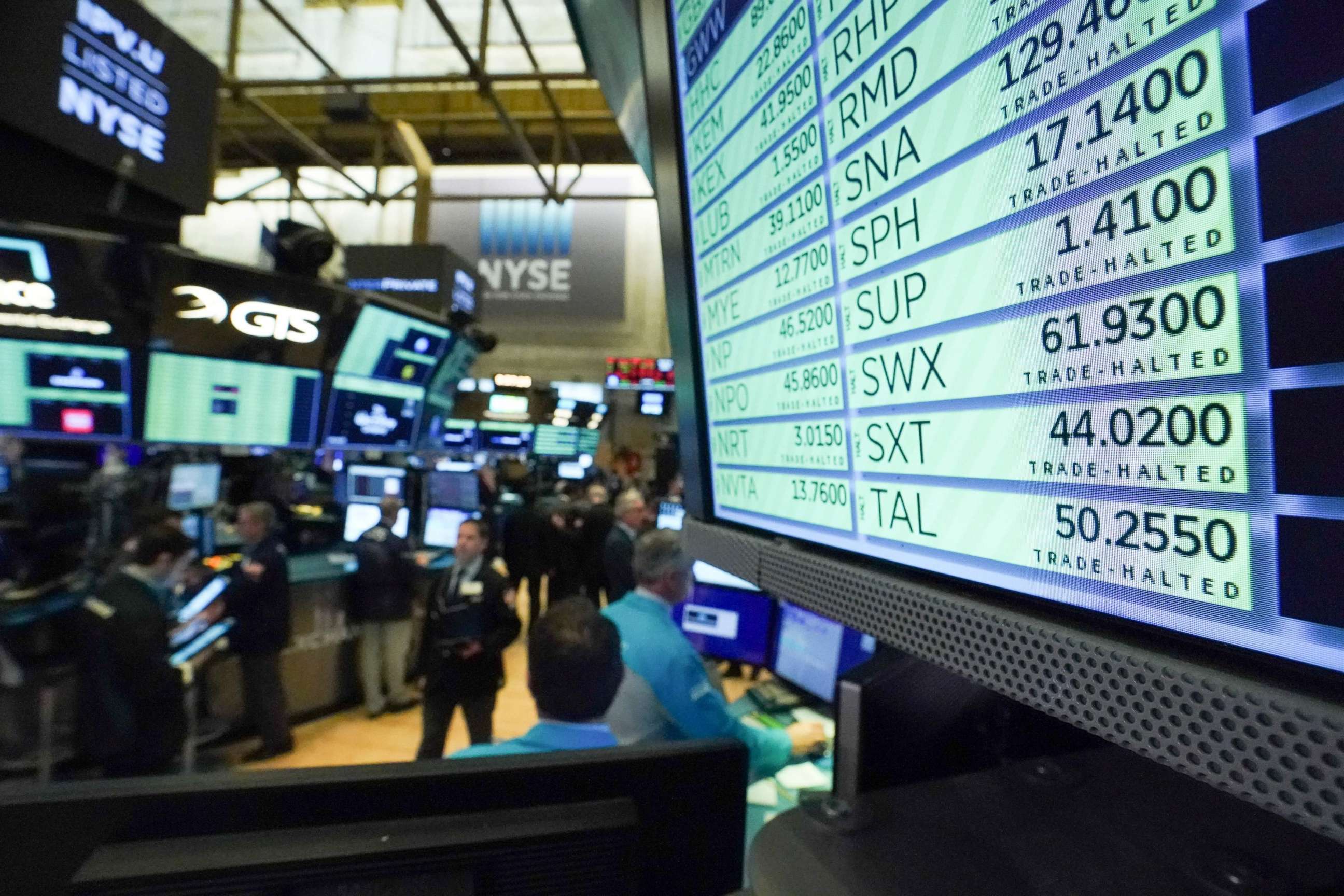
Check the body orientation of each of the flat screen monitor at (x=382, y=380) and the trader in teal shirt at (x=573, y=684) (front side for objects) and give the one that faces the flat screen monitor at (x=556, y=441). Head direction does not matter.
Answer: the trader in teal shirt

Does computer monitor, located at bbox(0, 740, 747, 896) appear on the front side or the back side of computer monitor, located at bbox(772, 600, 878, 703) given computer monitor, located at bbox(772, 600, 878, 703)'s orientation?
on the front side

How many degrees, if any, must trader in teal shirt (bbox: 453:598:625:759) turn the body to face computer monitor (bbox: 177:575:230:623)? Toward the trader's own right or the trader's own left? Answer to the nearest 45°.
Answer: approximately 45° to the trader's own left

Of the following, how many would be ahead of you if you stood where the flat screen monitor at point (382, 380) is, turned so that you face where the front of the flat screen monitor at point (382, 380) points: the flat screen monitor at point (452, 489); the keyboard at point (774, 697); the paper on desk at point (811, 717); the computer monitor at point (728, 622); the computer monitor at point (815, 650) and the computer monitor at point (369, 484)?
4

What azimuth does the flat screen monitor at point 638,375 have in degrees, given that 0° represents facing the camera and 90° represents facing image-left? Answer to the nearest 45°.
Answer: approximately 0°

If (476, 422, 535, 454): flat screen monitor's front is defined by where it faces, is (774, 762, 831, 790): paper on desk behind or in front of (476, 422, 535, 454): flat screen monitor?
in front

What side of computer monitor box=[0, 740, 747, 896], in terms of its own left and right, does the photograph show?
back

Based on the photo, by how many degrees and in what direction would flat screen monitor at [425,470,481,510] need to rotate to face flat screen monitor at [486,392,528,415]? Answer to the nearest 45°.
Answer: approximately 180°

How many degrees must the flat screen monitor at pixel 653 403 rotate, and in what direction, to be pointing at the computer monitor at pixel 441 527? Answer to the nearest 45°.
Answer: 0° — it already faces it

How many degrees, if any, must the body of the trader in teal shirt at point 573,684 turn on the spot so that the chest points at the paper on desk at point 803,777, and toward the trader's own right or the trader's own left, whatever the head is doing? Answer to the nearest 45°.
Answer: approximately 45° to the trader's own right

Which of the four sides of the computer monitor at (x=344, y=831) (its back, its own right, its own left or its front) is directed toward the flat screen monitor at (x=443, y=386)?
front
